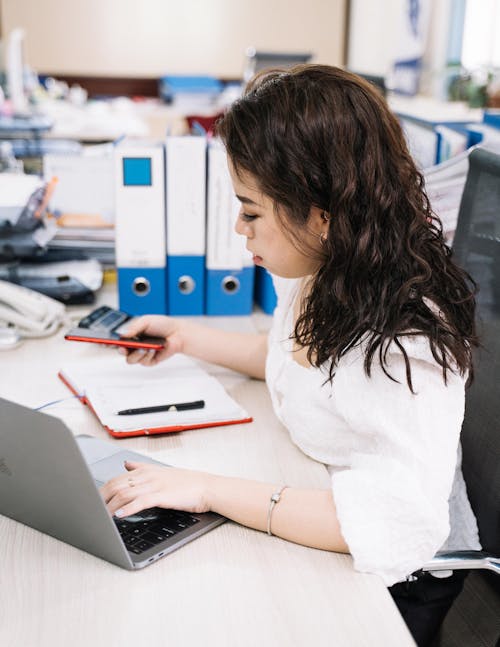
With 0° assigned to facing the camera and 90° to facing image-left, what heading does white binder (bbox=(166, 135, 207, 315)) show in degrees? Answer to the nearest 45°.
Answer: approximately 0°

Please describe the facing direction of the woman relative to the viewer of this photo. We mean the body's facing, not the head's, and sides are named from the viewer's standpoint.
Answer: facing to the left of the viewer

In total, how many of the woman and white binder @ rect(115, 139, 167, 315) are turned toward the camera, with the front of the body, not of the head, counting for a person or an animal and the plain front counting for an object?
1

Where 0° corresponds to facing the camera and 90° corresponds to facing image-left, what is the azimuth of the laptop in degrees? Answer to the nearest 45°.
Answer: approximately 225°
